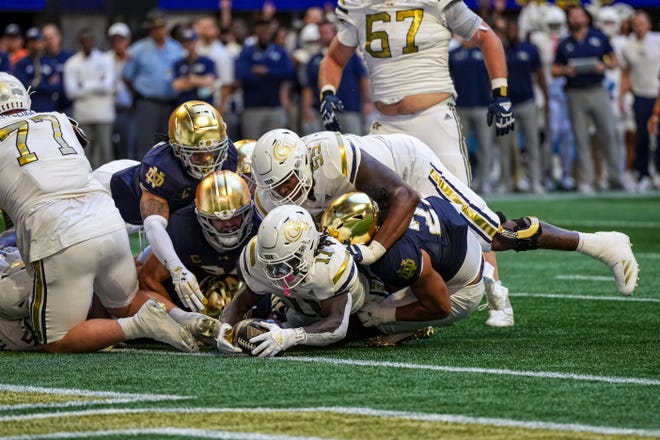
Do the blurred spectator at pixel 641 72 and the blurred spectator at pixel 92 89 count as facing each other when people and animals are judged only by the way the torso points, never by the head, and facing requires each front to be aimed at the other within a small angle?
no

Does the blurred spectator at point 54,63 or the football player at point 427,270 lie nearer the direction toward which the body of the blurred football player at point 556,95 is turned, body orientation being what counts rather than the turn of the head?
the football player

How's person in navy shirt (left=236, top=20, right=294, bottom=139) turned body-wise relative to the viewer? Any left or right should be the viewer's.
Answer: facing the viewer

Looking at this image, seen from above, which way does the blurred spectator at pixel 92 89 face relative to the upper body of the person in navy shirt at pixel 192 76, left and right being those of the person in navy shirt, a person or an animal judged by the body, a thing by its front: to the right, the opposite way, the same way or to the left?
the same way

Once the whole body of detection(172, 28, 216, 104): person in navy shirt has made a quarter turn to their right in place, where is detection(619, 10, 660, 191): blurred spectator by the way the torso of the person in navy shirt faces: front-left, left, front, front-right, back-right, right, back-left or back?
back

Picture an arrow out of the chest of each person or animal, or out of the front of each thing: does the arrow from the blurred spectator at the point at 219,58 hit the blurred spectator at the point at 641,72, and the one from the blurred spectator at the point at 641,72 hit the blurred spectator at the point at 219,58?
no

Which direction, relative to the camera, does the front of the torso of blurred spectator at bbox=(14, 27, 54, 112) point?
toward the camera

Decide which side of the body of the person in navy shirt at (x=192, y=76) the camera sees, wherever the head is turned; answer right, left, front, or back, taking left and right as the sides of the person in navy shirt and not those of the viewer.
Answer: front

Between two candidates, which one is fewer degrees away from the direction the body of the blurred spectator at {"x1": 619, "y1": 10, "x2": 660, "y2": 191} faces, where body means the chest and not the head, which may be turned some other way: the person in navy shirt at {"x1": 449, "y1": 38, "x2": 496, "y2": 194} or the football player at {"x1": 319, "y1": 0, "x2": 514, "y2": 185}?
the football player

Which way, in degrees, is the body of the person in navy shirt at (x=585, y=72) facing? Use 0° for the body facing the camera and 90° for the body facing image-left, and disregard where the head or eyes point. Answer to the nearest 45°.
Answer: approximately 0°

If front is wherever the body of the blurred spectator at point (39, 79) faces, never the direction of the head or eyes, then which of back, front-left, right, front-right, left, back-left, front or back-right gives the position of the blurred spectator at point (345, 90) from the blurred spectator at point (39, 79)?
left

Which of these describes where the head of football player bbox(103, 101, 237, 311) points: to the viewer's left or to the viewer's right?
to the viewer's right

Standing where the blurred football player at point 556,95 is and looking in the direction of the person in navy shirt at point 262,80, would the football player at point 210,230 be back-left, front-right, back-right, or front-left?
front-left

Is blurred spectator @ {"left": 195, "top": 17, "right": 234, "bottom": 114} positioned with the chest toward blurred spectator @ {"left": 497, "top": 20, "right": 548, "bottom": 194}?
no

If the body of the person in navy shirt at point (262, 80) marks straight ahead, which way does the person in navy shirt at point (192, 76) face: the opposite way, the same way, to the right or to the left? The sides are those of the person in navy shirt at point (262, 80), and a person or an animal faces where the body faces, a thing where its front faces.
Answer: the same way

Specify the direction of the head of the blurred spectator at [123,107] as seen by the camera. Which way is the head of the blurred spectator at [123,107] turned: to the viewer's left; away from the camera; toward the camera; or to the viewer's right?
toward the camera

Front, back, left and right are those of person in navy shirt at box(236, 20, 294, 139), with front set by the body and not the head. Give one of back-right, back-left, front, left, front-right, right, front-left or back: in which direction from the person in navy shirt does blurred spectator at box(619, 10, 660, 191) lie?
left

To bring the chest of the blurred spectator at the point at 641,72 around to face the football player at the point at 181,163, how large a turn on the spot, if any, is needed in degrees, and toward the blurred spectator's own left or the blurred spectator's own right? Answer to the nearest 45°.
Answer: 0° — they already face them

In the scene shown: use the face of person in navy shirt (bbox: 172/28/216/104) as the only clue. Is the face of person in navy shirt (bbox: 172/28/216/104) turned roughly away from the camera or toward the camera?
toward the camera

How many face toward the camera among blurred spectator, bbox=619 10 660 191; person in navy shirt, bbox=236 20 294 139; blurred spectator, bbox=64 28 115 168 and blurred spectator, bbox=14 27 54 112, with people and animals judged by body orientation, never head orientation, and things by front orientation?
4
